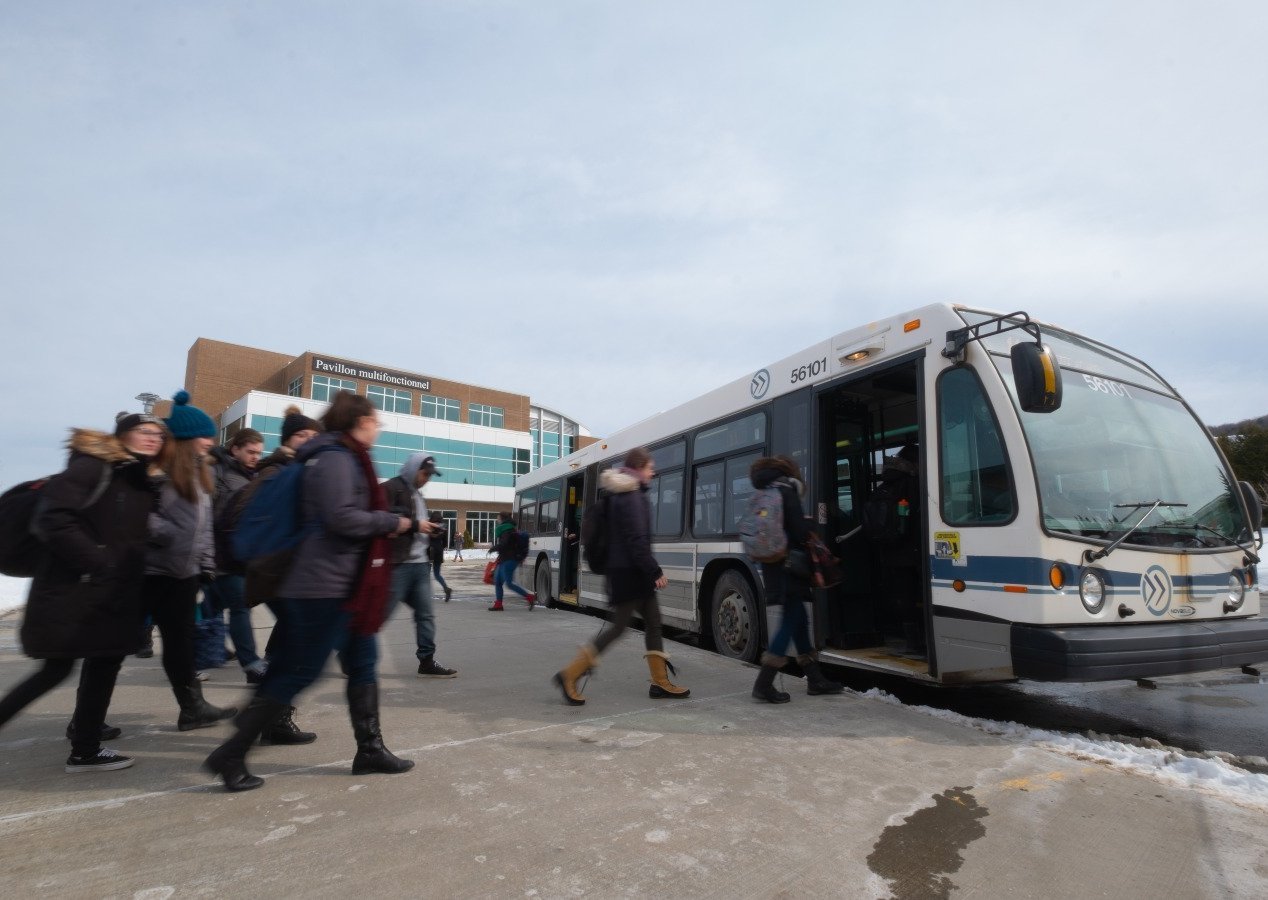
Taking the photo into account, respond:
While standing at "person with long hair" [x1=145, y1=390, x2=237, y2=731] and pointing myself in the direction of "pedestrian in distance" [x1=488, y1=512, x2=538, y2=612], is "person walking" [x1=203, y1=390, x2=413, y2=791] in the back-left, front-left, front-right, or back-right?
back-right

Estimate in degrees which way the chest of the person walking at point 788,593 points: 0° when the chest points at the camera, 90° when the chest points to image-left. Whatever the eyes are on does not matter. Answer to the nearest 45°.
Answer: approximately 270°
